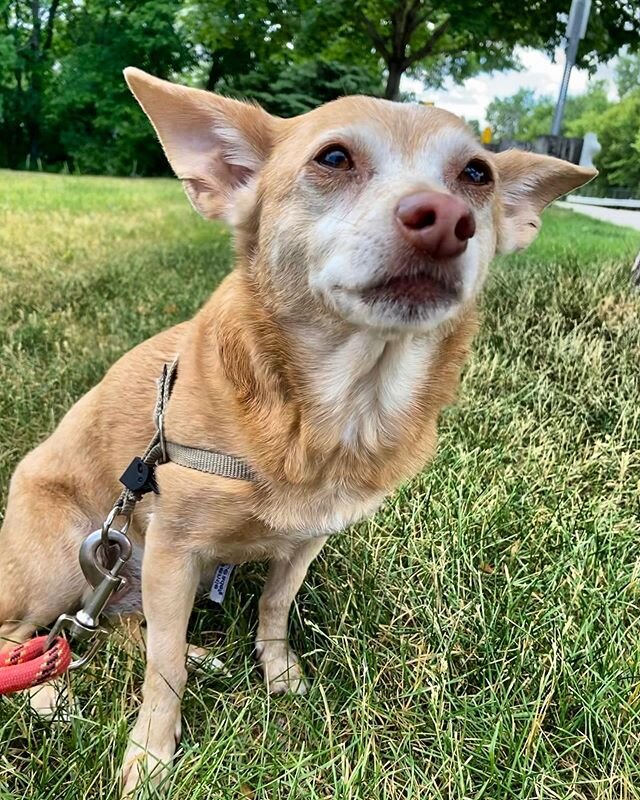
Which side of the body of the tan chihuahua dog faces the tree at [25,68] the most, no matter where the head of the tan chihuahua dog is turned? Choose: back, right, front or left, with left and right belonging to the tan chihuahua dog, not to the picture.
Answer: back

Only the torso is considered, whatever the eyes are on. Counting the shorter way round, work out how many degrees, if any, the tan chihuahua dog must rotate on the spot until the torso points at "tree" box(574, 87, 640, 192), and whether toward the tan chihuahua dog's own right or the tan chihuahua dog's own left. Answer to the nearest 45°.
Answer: approximately 90° to the tan chihuahua dog's own left

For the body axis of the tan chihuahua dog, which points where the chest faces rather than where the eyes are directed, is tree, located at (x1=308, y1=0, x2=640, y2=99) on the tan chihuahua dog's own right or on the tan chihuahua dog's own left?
on the tan chihuahua dog's own left

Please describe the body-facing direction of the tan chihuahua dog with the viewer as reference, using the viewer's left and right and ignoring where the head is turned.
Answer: facing the viewer and to the right of the viewer

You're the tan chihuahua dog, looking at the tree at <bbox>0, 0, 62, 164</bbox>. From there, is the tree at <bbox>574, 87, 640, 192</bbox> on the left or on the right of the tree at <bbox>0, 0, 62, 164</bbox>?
right

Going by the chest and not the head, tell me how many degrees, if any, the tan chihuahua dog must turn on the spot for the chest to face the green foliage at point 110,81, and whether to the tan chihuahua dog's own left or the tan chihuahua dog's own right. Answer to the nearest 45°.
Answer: approximately 135° to the tan chihuahua dog's own left

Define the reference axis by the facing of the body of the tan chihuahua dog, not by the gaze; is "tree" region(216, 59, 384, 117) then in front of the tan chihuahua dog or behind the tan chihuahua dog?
behind

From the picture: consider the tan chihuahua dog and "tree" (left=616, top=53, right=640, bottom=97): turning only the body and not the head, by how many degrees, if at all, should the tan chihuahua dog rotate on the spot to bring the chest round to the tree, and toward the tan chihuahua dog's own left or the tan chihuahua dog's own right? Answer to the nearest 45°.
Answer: approximately 90° to the tan chihuahua dog's own left
